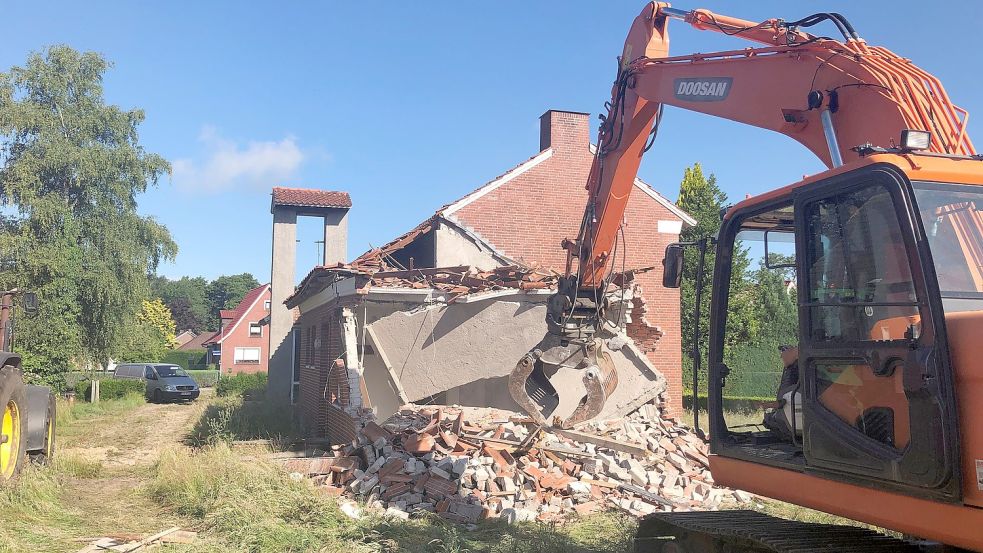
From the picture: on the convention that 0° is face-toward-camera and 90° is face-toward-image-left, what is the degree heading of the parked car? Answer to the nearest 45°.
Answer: approximately 315°

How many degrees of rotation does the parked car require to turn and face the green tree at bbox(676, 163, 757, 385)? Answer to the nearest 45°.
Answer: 0° — it already faces it

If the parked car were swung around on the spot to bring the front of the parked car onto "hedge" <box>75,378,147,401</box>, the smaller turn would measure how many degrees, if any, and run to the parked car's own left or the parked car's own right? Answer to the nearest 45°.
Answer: approximately 90° to the parked car's own right

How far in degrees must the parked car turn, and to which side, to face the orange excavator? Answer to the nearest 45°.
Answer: approximately 45° to its right

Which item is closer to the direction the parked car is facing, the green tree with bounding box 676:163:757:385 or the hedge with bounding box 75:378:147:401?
the green tree
